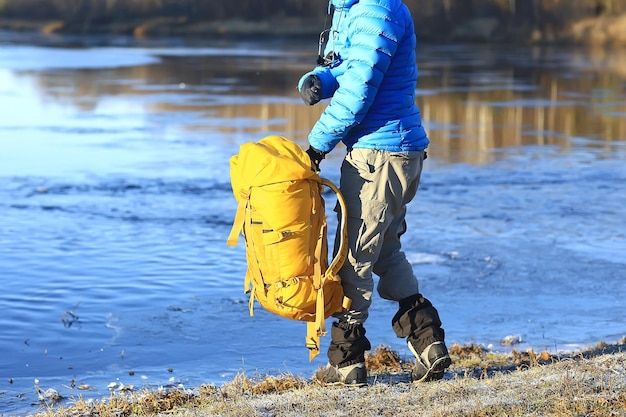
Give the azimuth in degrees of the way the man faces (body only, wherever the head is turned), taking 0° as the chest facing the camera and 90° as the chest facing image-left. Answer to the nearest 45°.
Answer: approximately 90°
